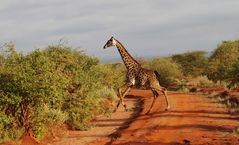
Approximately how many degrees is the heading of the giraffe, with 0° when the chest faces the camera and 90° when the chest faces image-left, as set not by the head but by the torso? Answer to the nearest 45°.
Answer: approximately 90°

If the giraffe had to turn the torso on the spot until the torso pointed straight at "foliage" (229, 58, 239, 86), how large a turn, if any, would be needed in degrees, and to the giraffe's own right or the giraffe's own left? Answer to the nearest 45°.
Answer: approximately 135° to the giraffe's own right
